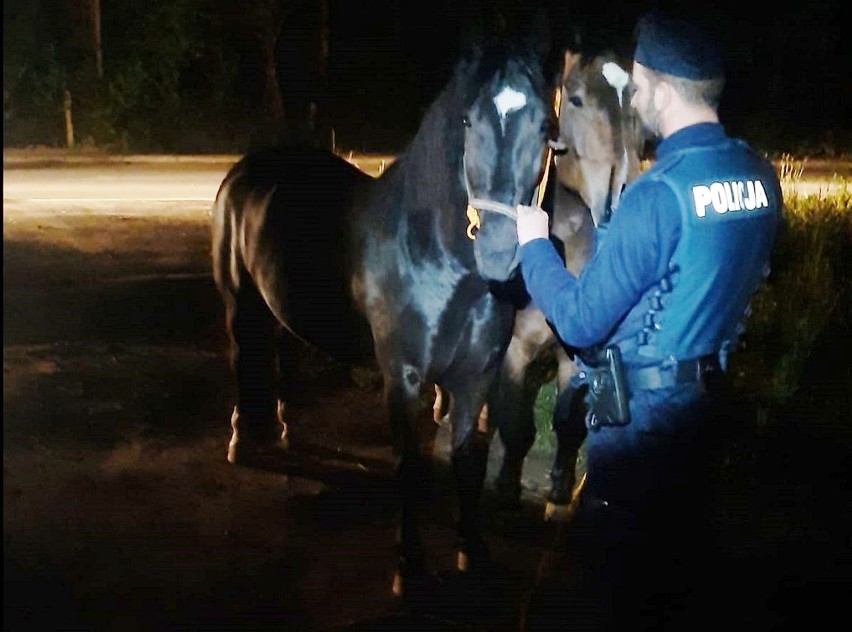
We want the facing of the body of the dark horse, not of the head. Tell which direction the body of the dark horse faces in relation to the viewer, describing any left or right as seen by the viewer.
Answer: facing the viewer and to the right of the viewer

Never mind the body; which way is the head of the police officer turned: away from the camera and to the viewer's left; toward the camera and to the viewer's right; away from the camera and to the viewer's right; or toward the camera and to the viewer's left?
away from the camera and to the viewer's left

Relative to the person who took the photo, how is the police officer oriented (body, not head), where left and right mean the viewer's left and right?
facing away from the viewer and to the left of the viewer

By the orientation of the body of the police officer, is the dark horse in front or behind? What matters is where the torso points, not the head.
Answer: in front

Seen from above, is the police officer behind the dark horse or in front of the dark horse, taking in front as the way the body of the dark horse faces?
in front

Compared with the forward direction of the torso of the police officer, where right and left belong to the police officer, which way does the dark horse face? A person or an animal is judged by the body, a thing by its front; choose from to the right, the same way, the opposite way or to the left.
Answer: the opposite way
